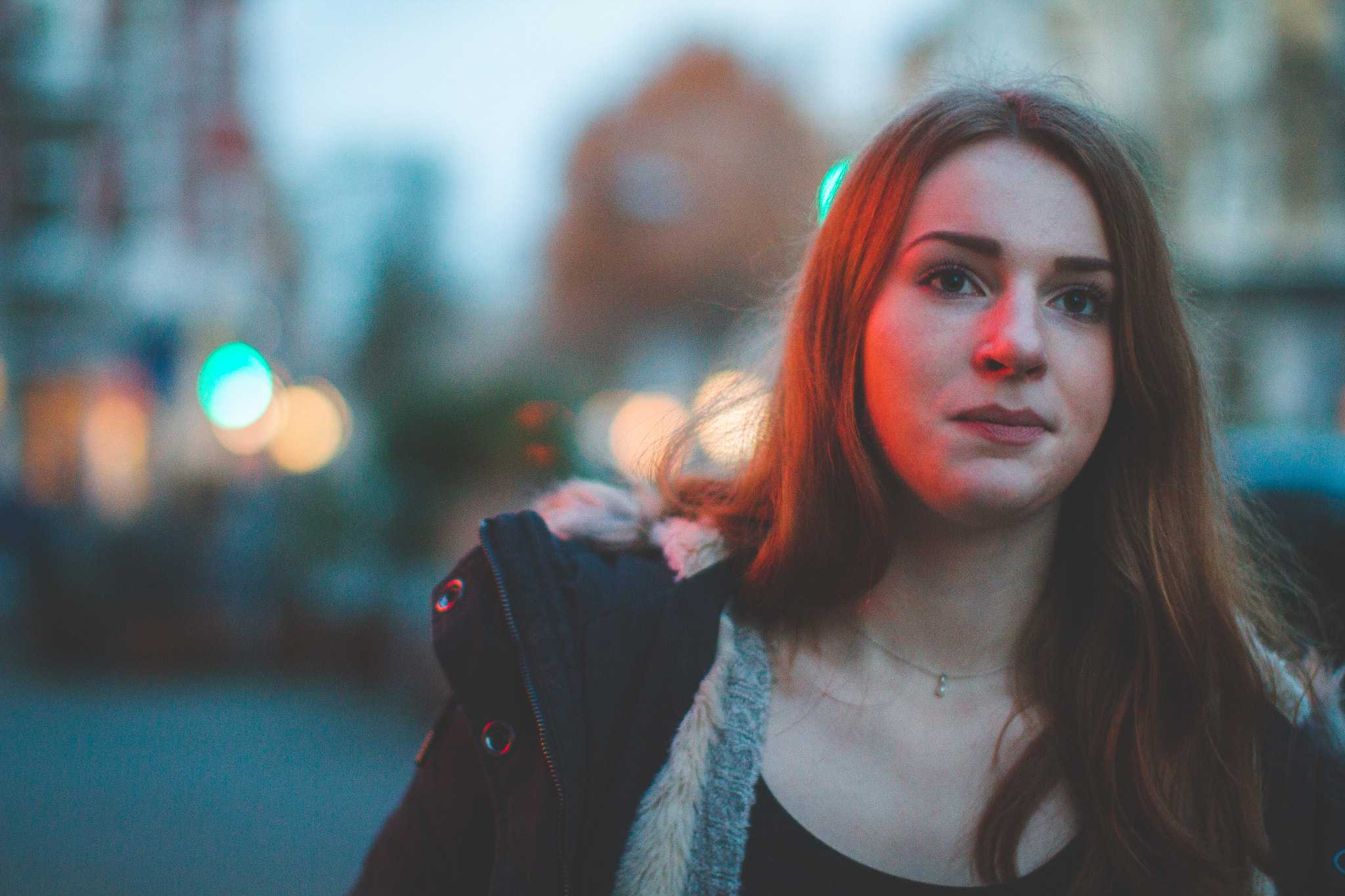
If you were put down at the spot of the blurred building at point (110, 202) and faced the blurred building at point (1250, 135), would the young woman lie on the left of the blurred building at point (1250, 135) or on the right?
right

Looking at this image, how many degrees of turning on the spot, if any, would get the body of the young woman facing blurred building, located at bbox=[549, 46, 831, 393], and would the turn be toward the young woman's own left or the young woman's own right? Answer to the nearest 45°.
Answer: approximately 180°

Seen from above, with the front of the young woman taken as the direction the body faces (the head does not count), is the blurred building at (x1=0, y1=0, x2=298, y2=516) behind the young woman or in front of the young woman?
behind

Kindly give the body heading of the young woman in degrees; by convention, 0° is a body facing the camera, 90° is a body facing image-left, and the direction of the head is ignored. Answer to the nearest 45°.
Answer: approximately 0°

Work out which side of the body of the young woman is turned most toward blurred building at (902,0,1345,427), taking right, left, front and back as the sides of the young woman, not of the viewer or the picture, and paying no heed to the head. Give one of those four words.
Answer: back
